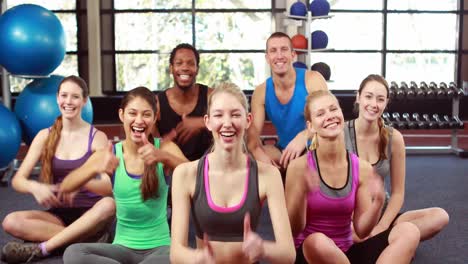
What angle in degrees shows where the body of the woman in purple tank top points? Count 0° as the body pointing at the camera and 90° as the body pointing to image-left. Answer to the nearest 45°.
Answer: approximately 0°

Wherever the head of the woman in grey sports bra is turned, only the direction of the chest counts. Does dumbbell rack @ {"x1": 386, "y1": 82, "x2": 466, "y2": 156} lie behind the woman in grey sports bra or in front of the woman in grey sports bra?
behind

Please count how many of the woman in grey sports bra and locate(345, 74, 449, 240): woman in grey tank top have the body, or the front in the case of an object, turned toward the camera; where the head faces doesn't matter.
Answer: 2

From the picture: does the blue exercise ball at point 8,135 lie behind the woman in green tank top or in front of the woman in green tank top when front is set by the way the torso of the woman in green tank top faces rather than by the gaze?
behind

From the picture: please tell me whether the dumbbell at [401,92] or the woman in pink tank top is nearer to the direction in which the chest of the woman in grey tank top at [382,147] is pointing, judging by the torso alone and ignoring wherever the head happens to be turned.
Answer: the woman in pink tank top

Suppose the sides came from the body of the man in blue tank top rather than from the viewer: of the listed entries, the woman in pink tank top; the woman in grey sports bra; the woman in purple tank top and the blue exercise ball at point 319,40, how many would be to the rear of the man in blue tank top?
1

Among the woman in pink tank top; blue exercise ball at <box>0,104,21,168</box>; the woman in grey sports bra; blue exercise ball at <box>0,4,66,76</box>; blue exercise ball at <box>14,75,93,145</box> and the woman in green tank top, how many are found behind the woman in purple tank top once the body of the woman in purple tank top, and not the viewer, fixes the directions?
3
